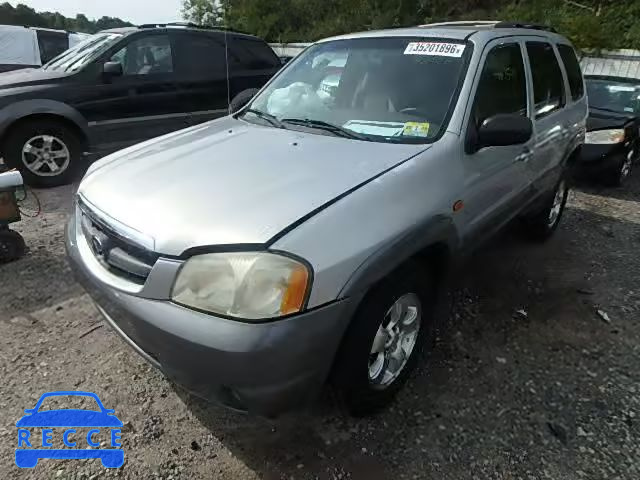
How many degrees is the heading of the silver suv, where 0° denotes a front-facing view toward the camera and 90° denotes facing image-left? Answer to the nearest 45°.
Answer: approximately 45°

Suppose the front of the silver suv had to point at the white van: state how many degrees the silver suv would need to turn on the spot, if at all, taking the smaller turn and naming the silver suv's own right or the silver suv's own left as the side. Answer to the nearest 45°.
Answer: approximately 90° to the silver suv's own right

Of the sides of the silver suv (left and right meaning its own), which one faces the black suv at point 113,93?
right
